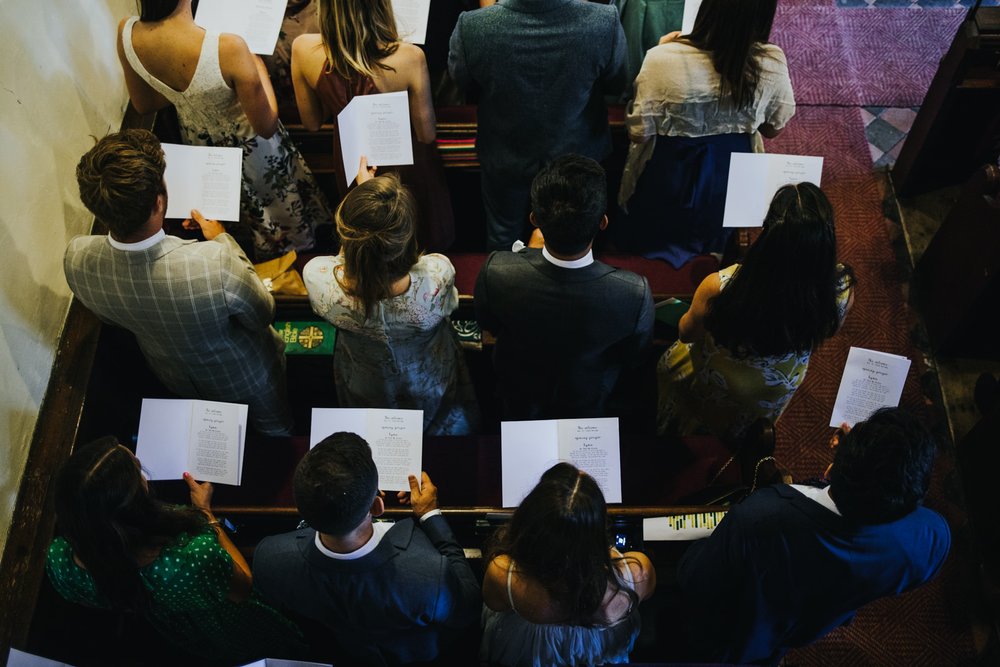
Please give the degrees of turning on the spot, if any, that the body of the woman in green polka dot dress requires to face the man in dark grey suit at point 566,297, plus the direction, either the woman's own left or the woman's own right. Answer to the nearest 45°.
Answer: approximately 45° to the woman's own right

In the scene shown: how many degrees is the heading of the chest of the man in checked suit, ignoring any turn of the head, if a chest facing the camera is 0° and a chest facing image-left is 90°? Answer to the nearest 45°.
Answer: approximately 180°

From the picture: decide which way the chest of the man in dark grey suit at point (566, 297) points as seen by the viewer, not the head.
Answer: away from the camera

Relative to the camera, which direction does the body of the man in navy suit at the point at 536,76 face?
away from the camera

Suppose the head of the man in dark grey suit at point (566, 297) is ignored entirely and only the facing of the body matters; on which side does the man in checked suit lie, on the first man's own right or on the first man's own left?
on the first man's own left

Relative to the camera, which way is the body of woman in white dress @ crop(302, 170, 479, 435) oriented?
away from the camera

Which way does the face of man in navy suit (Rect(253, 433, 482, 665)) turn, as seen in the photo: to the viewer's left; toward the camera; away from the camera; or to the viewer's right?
away from the camera

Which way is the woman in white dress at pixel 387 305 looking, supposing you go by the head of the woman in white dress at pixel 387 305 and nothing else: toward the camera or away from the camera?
away from the camera

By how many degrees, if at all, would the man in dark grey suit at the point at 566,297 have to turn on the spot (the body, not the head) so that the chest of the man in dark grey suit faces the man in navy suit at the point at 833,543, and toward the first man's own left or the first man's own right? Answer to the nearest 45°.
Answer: approximately 135° to the first man's own right

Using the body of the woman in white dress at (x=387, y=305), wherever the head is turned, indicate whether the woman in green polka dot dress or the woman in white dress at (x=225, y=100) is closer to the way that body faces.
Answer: the woman in white dress

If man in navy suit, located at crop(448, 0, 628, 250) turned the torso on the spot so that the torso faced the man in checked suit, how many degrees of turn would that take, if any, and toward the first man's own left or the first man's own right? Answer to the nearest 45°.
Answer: approximately 135° to the first man's own left
